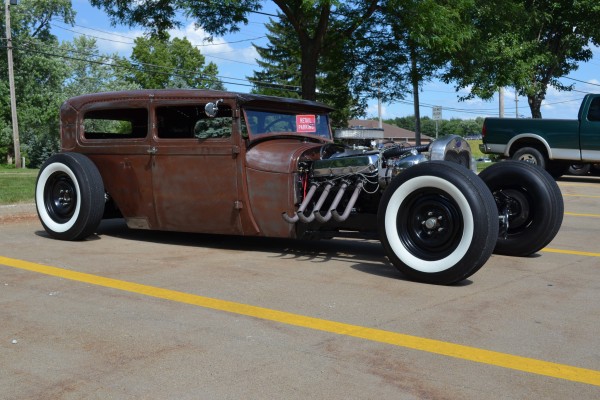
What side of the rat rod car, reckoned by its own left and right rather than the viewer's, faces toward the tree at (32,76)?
back

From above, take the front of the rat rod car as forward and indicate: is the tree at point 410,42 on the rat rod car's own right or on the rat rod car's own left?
on the rat rod car's own left

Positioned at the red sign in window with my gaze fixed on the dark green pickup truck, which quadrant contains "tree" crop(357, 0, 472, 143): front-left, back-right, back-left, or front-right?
front-left

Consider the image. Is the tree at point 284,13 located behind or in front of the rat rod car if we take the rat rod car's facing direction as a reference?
behind

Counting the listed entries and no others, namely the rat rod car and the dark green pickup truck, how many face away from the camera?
0

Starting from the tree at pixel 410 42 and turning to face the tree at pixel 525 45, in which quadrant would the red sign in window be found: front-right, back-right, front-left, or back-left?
back-right

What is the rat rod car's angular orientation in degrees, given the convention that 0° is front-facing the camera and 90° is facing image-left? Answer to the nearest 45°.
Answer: approximately 315°
